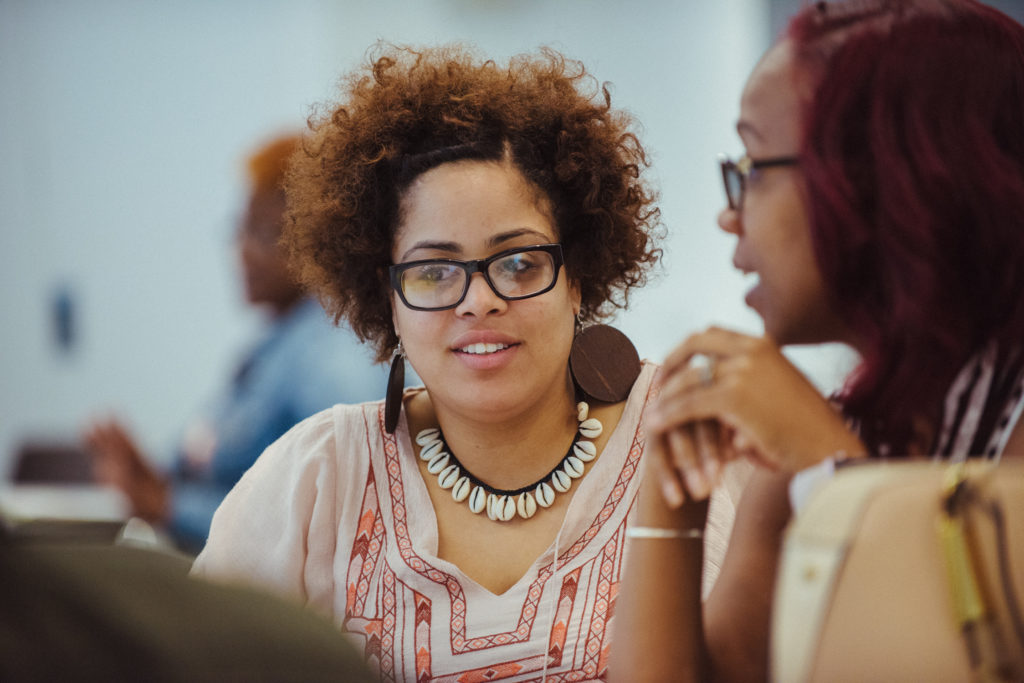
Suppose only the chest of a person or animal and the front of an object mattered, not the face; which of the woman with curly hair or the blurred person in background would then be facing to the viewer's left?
the blurred person in background

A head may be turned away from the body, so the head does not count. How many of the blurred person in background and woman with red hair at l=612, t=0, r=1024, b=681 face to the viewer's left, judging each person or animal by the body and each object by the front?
2

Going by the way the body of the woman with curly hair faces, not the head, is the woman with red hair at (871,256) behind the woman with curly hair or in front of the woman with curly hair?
in front

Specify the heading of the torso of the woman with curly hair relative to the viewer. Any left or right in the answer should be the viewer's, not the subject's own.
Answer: facing the viewer

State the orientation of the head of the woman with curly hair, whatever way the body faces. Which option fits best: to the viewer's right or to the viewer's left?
to the viewer's right

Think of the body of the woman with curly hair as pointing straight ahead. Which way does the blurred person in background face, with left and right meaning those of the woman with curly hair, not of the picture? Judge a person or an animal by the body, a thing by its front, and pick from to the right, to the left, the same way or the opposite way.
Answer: to the right

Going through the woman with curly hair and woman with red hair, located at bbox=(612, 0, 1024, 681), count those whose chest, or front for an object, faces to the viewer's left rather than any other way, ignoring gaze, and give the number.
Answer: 1

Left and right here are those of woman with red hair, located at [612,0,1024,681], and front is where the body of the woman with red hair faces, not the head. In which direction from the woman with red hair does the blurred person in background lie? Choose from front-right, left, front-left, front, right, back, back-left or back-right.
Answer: front-right

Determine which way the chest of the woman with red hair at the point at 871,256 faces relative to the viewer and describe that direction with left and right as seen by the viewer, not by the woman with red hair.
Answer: facing to the left of the viewer

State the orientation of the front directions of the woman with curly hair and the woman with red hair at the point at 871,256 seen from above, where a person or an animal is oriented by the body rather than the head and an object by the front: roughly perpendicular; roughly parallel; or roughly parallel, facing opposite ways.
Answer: roughly perpendicular

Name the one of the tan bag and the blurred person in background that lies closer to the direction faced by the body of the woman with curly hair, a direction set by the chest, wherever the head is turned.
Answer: the tan bag

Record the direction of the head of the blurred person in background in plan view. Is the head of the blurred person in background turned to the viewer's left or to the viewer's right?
to the viewer's left

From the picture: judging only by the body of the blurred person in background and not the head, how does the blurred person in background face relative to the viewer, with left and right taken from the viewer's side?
facing to the left of the viewer

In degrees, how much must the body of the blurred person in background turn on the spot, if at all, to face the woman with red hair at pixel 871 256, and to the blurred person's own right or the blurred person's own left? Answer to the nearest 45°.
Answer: approximately 90° to the blurred person's own left
